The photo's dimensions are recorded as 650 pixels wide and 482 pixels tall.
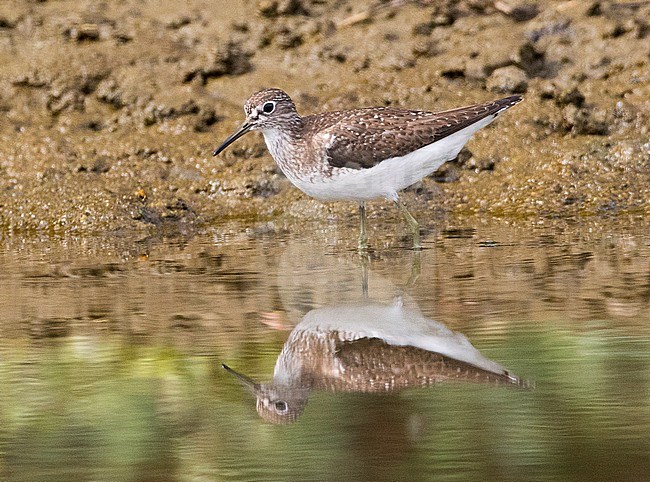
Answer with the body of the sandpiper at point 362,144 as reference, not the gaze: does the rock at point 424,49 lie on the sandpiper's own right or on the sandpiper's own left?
on the sandpiper's own right

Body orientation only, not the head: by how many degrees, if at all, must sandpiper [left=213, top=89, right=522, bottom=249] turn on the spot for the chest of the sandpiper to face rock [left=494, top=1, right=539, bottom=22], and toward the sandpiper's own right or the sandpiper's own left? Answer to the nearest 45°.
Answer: approximately 135° to the sandpiper's own right

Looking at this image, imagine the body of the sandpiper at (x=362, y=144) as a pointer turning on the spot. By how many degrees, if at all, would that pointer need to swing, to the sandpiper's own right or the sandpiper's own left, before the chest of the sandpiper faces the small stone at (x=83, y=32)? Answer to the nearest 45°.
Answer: approximately 45° to the sandpiper's own right

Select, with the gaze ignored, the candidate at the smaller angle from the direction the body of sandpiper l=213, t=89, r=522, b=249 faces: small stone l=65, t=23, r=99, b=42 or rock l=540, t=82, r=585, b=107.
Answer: the small stone

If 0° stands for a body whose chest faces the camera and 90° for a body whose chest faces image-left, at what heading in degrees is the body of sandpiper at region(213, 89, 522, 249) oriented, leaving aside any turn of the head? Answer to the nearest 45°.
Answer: approximately 90°

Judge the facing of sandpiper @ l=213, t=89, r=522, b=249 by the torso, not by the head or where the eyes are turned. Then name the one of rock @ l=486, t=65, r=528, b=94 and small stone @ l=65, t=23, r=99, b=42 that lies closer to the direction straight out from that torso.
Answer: the small stone

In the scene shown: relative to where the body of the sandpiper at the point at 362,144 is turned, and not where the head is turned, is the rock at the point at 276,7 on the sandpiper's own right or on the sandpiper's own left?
on the sandpiper's own right

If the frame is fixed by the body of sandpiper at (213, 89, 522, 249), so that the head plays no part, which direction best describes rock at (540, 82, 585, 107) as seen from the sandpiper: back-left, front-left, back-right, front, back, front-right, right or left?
back-right

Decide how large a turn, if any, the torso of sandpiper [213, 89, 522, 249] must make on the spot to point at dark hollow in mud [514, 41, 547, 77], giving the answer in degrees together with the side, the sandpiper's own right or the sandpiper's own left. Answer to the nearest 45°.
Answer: approximately 135° to the sandpiper's own right

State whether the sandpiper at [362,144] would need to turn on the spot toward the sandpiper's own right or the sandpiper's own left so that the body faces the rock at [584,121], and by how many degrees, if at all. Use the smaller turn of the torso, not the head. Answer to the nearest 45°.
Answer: approximately 135° to the sandpiper's own right

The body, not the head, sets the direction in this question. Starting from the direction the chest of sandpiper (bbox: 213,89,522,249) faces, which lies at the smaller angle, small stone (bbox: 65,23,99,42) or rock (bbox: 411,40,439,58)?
the small stone

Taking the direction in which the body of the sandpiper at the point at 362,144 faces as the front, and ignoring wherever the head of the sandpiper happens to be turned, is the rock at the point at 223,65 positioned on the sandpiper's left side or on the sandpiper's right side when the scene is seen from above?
on the sandpiper's right side
